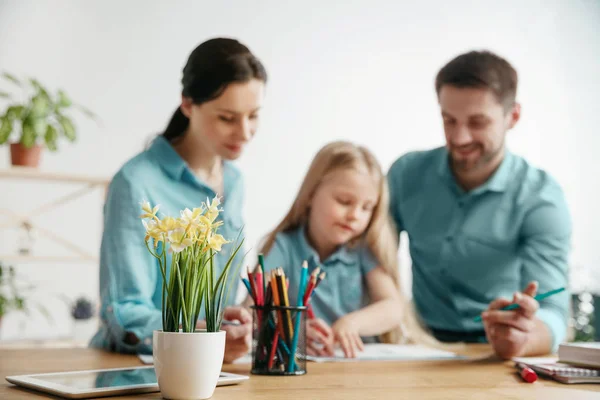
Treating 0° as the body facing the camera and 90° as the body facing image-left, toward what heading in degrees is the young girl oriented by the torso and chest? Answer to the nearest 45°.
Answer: approximately 0°

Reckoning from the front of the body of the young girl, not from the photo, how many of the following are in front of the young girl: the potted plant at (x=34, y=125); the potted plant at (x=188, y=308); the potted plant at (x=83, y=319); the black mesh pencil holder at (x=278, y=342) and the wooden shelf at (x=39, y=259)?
2

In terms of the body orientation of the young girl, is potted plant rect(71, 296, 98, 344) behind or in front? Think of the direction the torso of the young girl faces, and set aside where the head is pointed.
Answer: behind

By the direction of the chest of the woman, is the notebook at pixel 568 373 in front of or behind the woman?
in front

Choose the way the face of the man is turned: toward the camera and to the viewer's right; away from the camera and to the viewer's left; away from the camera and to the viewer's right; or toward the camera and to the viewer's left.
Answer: toward the camera and to the viewer's left

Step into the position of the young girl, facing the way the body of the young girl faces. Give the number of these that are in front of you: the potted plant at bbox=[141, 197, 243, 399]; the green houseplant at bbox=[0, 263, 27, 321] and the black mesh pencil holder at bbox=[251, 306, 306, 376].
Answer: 2

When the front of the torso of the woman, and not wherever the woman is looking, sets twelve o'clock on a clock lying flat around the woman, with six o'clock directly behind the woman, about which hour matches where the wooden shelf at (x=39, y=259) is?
The wooden shelf is roughly at 7 o'clock from the woman.

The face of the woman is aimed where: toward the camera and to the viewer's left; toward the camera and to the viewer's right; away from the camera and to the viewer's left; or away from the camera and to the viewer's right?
toward the camera and to the viewer's right

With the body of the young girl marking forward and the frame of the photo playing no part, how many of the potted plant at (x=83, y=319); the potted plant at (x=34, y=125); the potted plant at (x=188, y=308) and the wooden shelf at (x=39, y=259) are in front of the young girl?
1

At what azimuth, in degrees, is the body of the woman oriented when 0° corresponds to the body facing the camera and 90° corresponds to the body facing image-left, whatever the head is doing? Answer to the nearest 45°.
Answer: approximately 315°

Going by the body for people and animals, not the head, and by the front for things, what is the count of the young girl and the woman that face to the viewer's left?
0

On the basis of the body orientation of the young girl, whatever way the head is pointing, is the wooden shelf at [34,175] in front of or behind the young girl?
behind

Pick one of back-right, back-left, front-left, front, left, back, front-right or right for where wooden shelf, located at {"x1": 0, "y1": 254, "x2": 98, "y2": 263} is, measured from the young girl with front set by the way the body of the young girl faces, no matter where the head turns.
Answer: back-right

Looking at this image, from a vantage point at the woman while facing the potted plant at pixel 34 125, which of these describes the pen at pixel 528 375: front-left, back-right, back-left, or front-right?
back-right

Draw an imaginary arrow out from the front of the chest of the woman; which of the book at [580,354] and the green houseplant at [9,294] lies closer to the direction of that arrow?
the book
